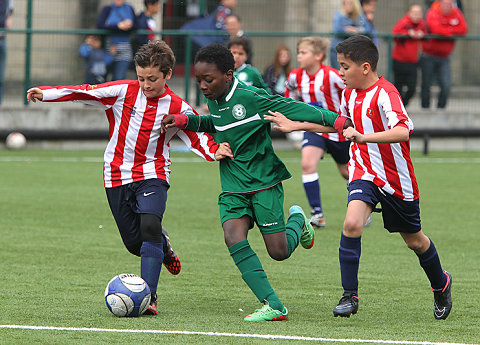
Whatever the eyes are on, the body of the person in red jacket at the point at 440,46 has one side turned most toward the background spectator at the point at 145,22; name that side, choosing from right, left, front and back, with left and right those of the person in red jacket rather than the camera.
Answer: right

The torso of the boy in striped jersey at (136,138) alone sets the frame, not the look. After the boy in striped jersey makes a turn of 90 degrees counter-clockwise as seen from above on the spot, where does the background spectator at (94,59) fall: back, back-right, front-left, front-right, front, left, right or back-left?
left

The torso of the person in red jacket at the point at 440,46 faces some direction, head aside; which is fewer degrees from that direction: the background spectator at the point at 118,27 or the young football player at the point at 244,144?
the young football player

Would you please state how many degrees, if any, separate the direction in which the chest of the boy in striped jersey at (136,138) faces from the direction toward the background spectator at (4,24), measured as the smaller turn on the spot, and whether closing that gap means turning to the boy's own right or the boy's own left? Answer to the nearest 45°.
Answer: approximately 180°

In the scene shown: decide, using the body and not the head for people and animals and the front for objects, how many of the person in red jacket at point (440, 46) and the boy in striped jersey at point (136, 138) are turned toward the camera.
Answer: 2

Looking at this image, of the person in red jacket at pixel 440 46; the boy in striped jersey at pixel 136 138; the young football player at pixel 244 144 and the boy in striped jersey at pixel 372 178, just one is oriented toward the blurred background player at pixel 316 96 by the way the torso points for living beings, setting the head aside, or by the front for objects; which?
the person in red jacket

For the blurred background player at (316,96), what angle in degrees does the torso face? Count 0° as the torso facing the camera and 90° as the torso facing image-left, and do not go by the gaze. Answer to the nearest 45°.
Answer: approximately 45°

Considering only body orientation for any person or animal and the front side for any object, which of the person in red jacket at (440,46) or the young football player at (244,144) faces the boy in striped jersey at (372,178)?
the person in red jacket
